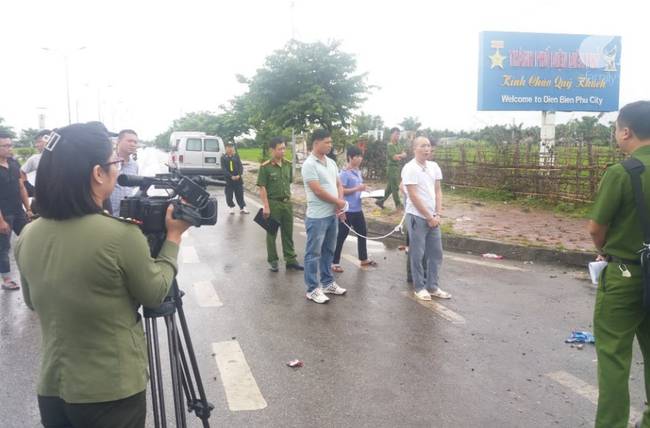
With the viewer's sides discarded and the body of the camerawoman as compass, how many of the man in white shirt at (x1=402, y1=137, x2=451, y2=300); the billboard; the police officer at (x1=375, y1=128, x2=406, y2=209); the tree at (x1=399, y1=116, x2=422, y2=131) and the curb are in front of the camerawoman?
5

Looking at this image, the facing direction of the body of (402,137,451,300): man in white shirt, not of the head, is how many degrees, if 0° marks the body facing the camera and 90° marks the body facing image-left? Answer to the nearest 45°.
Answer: approximately 315°

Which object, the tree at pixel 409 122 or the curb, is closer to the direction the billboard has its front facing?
the curb

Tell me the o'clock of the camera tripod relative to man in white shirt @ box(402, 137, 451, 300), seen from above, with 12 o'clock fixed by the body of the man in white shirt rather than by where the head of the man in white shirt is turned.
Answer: The camera tripod is roughly at 2 o'clock from the man in white shirt.

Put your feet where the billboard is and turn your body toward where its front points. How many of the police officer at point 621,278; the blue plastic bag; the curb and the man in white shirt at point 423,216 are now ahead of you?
4

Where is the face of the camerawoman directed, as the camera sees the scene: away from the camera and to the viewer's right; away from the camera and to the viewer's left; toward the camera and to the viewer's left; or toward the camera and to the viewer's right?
away from the camera and to the viewer's right

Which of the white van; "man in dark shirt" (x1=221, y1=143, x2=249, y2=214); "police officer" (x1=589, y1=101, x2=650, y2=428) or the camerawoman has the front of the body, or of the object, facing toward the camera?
the man in dark shirt

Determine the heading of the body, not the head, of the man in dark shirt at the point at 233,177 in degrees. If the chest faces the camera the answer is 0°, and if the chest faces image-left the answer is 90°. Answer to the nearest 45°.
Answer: approximately 0°

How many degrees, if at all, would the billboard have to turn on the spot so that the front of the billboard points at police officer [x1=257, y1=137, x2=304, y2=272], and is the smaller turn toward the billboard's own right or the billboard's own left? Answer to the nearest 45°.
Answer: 0° — it already faces them

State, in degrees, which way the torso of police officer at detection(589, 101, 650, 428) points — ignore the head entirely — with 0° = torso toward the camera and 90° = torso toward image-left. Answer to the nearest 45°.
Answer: approximately 135°

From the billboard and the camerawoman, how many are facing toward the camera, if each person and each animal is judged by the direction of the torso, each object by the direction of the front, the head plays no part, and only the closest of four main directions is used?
1

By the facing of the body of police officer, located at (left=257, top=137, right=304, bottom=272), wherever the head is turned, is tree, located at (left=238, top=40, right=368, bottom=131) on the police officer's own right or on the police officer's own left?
on the police officer's own left
